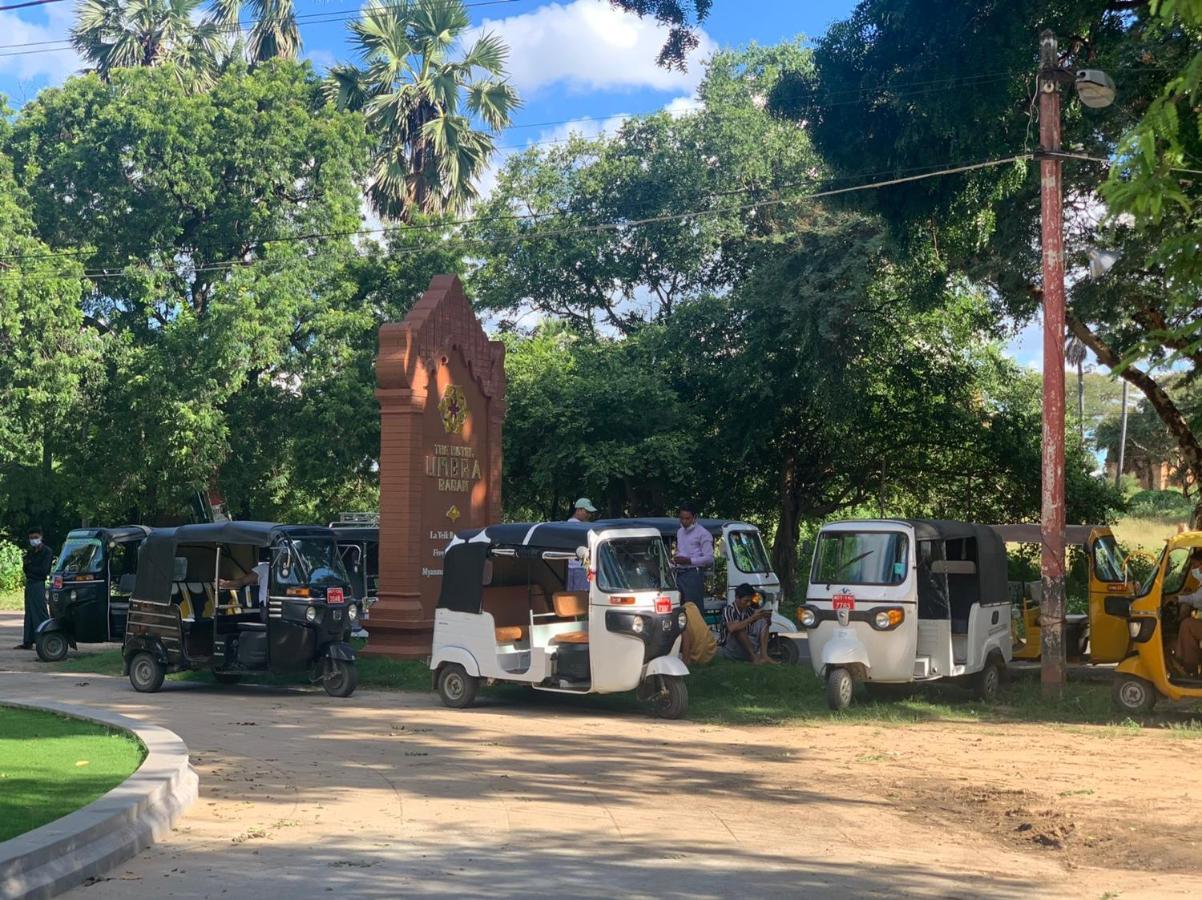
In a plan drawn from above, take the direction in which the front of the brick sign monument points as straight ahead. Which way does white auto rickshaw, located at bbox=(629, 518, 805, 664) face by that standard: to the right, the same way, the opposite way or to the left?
the same way

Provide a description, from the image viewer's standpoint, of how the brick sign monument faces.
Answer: facing the viewer and to the right of the viewer

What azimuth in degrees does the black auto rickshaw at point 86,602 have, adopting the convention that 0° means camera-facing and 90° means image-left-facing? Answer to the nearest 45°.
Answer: approximately 45°

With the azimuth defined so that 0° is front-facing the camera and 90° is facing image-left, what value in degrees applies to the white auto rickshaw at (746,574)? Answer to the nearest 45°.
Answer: approximately 315°

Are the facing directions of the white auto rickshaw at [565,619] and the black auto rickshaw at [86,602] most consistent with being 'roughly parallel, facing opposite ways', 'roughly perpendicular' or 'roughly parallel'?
roughly perpendicular

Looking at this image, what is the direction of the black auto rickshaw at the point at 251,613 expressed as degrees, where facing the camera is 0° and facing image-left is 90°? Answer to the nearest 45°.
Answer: approximately 315°

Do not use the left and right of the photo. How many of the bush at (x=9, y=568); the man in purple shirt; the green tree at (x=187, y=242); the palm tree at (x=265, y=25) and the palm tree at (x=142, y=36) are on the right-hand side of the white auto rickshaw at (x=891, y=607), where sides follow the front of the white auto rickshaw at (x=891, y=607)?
5

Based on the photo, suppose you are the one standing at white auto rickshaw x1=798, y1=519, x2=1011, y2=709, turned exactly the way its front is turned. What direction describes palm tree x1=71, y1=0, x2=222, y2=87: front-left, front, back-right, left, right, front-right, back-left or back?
right

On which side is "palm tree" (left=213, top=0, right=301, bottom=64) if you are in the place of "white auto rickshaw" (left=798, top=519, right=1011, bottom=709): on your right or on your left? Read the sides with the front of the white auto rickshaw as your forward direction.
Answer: on your right

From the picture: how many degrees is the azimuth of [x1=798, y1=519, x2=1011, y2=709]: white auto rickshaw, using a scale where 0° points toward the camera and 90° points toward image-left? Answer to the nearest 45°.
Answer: approximately 45°

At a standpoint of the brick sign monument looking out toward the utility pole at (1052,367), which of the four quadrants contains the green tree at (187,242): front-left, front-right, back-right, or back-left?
back-left

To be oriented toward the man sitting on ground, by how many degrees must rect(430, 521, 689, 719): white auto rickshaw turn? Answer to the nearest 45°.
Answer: approximately 90° to its left

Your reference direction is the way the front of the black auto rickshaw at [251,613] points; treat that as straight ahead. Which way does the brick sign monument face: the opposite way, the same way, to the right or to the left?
the same way

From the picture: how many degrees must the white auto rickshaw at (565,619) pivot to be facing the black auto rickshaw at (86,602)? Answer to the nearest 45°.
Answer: approximately 180°
